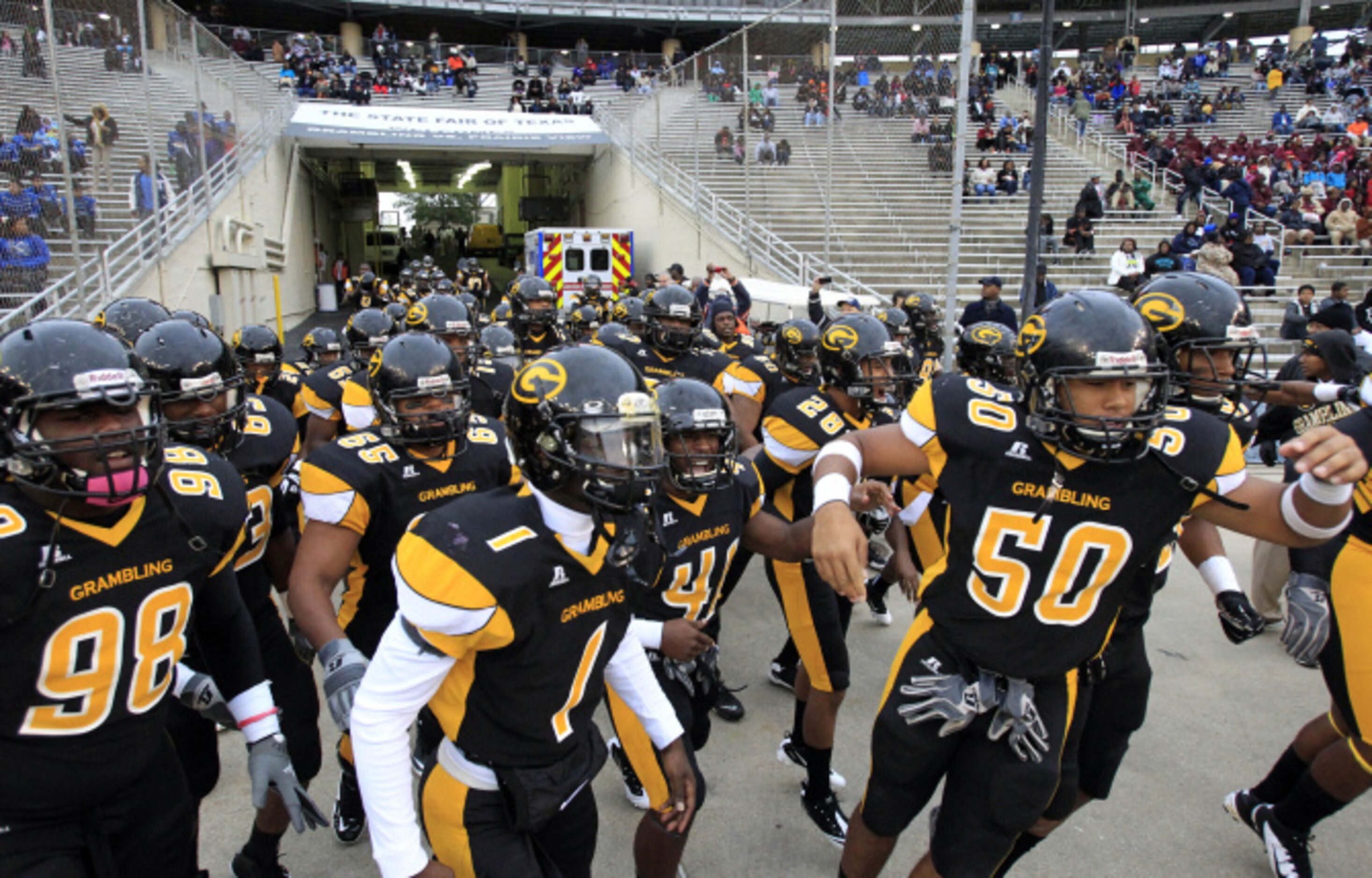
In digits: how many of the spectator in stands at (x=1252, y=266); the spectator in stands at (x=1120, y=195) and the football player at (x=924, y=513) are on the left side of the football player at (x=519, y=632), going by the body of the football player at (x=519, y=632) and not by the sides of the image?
3

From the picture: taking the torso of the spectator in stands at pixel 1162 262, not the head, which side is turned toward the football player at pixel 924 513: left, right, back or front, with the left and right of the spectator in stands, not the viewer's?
front

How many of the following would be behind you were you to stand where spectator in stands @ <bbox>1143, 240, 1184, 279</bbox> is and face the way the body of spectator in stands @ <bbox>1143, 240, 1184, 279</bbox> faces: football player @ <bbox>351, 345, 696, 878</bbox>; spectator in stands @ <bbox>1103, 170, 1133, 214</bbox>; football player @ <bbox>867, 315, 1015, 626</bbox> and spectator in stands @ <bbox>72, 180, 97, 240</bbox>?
1

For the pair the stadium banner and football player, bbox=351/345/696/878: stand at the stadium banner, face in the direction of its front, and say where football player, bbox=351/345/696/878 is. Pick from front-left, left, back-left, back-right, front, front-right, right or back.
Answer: front

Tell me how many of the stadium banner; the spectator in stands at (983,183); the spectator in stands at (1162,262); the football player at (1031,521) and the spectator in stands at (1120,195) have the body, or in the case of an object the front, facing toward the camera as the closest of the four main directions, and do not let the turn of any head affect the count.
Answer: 5

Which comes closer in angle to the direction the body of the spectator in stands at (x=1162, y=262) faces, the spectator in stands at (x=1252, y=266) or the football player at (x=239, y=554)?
the football player

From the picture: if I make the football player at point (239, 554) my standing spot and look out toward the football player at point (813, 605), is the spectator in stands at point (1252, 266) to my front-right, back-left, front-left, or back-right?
front-left

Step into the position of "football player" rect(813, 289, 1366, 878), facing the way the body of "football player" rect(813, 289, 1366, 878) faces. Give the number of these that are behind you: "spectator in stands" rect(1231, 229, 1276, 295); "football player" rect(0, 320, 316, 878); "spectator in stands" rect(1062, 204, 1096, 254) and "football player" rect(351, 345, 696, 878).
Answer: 2

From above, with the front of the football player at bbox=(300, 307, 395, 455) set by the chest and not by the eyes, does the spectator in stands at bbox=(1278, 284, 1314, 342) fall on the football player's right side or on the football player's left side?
on the football player's left side

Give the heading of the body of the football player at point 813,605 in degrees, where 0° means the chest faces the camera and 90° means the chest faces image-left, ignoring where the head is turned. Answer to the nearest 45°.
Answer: approximately 315°

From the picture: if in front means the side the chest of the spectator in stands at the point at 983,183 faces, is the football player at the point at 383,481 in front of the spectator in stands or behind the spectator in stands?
in front

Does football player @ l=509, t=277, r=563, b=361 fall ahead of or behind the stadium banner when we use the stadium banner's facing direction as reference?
ahead

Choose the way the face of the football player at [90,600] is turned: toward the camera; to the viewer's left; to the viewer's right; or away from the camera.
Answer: toward the camera

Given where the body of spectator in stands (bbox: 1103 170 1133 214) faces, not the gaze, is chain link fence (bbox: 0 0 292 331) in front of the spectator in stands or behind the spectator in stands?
in front

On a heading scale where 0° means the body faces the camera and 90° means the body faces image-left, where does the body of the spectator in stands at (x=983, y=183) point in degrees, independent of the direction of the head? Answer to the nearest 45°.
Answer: approximately 0°

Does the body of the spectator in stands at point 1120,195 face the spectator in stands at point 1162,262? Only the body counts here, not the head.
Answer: yes

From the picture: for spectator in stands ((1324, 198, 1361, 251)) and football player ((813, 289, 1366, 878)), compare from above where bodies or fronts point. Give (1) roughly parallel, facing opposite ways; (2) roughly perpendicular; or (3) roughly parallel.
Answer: roughly parallel

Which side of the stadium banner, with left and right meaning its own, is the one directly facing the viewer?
front

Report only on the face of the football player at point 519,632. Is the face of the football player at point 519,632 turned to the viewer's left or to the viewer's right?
to the viewer's right
